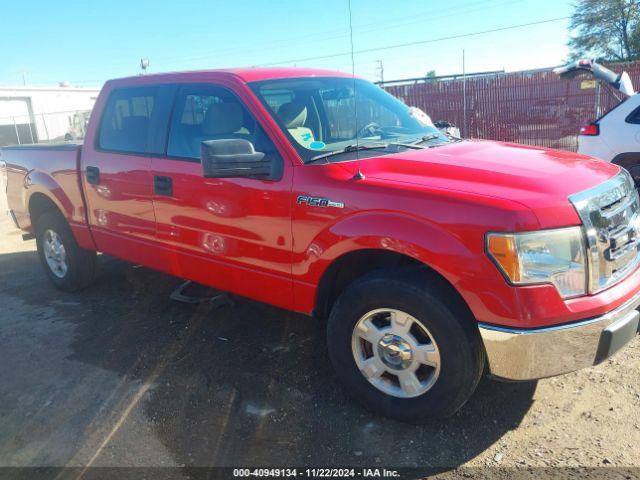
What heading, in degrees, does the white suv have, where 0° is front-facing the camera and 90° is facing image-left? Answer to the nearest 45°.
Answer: approximately 270°

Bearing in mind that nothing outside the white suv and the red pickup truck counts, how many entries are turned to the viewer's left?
0

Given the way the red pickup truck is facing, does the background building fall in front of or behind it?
behind

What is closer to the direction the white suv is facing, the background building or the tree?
the tree

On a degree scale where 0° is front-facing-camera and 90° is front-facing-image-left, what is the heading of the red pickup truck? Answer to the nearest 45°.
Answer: approximately 315°

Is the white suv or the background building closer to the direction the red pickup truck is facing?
the white suv
